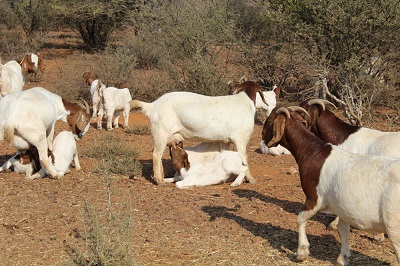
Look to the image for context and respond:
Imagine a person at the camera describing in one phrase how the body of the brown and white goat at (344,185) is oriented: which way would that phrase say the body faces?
to the viewer's left

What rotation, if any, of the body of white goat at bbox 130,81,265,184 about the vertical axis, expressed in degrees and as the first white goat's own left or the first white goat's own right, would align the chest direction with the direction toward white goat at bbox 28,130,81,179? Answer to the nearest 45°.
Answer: approximately 180°

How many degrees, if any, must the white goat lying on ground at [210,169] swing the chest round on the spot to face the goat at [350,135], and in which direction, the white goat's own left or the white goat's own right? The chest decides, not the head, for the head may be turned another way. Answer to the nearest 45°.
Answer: approximately 135° to the white goat's own left

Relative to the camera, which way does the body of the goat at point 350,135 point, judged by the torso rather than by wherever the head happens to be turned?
to the viewer's left

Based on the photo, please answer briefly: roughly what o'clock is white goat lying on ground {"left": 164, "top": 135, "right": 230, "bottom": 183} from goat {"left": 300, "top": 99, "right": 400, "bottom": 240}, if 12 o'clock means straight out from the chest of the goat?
The white goat lying on ground is roughly at 1 o'clock from the goat.

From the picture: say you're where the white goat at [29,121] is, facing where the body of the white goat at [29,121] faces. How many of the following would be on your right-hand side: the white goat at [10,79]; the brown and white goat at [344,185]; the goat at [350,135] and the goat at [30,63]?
2

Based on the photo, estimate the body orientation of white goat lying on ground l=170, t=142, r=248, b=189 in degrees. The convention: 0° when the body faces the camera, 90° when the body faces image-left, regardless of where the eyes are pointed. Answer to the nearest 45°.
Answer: approximately 90°

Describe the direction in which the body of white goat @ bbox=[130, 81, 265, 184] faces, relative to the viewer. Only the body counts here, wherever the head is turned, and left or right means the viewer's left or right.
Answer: facing to the right of the viewer

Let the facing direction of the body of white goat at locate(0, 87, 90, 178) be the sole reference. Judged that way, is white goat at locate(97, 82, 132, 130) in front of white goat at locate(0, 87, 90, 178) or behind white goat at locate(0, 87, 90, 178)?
in front
